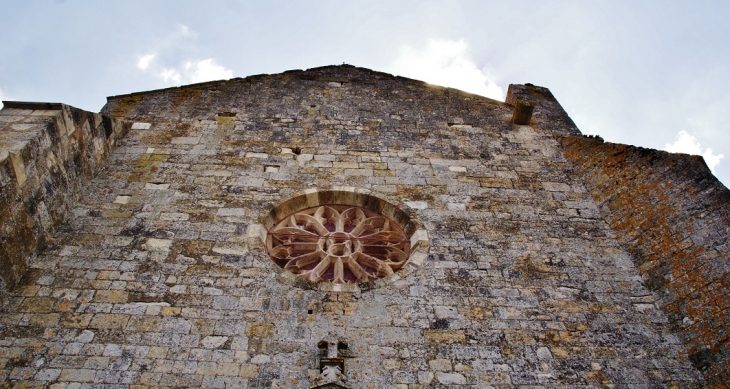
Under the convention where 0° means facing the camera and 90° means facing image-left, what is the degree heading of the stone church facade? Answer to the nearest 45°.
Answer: approximately 0°
